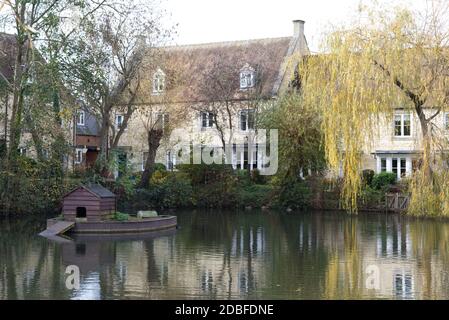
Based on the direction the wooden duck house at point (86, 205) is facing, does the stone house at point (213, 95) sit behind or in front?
behind

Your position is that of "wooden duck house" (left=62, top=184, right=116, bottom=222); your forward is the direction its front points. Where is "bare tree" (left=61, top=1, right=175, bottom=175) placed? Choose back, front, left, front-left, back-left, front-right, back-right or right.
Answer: back-right

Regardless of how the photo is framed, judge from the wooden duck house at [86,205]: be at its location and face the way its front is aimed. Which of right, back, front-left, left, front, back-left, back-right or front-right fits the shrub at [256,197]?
back

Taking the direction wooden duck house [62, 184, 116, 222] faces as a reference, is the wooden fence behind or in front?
behind

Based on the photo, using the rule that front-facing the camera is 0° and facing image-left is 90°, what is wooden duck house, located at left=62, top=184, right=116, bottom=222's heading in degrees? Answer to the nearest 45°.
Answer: approximately 45°

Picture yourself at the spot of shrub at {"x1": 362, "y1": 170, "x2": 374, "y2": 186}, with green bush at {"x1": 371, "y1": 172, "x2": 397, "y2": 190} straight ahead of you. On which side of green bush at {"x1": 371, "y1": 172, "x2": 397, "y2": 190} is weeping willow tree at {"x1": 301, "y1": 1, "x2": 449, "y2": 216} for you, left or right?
right
